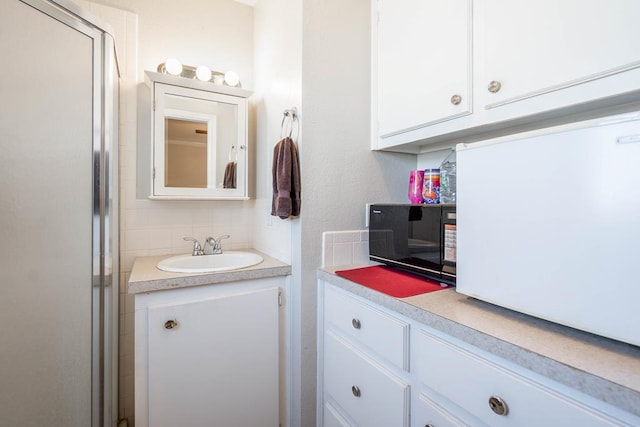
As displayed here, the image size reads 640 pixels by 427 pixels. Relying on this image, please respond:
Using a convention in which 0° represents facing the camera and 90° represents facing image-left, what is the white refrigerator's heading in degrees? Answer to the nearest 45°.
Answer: approximately 45°

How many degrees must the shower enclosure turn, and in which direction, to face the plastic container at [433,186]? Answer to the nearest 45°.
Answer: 0° — it already faces it

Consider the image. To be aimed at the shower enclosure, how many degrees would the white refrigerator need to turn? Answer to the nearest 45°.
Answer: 0° — it already faces it
